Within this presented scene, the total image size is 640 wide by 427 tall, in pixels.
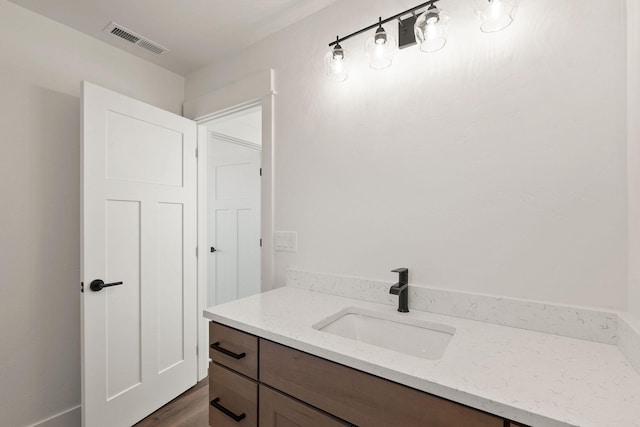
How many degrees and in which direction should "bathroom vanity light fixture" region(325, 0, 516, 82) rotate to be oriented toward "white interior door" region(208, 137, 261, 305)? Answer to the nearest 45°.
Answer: approximately 90° to its right

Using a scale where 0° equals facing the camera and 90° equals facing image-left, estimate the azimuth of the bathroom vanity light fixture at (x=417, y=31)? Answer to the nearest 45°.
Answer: approximately 45°

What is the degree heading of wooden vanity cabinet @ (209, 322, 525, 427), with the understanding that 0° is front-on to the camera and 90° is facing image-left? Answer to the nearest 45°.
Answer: approximately 45°

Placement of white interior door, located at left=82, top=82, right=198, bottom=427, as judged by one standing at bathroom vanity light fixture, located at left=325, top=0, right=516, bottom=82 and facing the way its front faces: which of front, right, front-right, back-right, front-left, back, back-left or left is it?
front-right

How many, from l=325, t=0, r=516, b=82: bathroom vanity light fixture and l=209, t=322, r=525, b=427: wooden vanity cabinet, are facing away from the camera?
0

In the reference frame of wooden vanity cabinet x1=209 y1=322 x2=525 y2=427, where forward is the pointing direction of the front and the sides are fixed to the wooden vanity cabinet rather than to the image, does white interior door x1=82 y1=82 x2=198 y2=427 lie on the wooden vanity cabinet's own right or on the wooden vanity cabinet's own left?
on the wooden vanity cabinet's own right

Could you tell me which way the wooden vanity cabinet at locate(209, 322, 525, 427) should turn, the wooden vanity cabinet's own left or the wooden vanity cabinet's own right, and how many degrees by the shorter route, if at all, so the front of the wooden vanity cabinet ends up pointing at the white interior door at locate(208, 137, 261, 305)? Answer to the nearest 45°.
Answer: approximately 90° to the wooden vanity cabinet's own right
